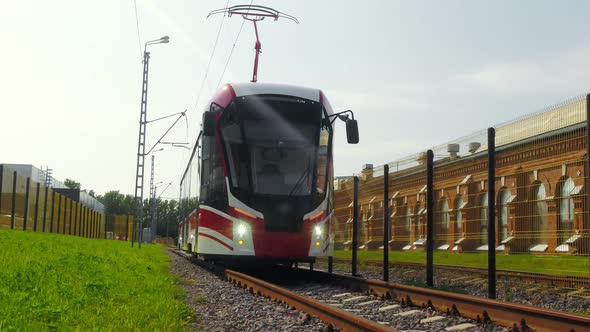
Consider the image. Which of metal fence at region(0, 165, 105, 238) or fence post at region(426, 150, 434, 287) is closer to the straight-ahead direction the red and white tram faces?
the fence post

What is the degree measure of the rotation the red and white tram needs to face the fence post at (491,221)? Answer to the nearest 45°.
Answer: approximately 45° to its left

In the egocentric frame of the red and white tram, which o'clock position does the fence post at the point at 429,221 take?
The fence post is roughly at 10 o'clock from the red and white tram.

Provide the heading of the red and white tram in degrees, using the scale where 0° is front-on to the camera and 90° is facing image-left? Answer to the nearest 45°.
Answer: approximately 0°
